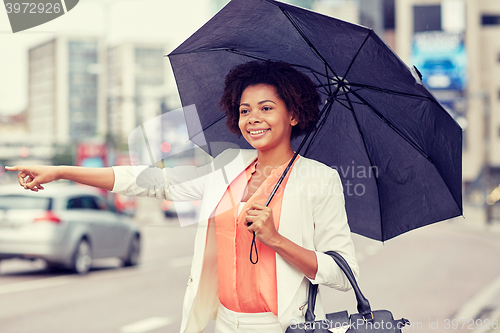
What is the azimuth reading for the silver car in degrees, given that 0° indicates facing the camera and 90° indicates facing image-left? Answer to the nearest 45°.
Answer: approximately 225°

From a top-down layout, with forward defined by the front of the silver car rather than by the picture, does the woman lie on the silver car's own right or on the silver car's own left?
on the silver car's own right

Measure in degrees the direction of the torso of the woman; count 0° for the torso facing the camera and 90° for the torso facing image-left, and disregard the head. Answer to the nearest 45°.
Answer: approximately 45°

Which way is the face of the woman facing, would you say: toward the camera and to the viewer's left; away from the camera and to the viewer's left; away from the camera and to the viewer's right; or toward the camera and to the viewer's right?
toward the camera and to the viewer's left

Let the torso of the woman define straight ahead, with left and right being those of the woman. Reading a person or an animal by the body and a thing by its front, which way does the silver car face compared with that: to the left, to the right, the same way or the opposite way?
the opposite way

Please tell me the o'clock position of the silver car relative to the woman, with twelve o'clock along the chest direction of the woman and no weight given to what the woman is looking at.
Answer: The silver car is roughly at 4 o'clock from the woman.
